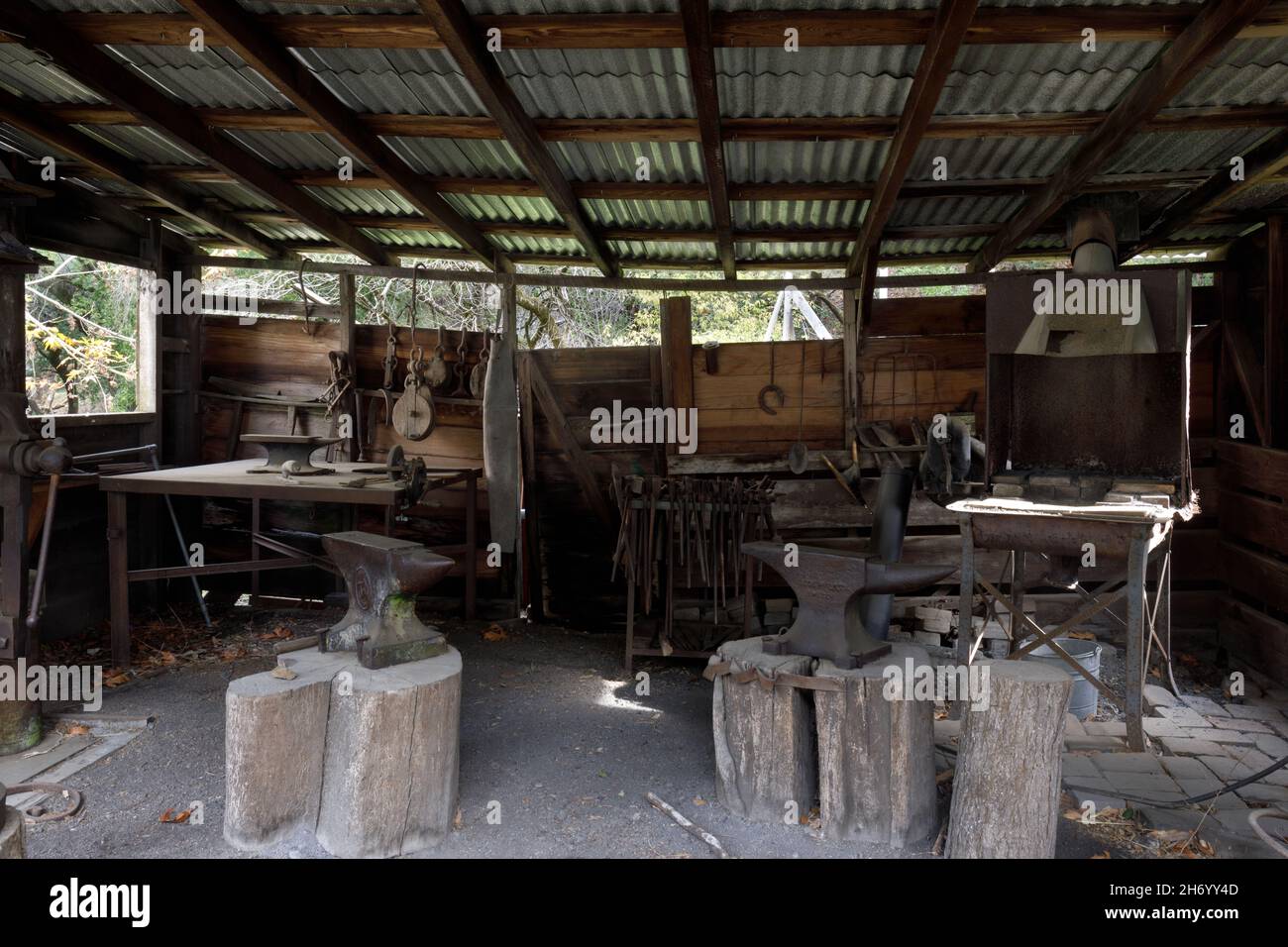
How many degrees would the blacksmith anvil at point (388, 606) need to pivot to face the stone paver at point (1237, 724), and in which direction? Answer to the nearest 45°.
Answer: approximately 45° to its left

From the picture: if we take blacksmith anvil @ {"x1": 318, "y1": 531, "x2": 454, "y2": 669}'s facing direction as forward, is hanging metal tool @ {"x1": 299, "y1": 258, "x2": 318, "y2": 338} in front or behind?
behind

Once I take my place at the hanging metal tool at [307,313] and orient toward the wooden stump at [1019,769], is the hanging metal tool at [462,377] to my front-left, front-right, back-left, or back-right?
front-left

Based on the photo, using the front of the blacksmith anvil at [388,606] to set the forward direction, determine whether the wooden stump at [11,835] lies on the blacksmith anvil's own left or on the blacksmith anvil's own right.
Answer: on the blacksmith anvil's own right

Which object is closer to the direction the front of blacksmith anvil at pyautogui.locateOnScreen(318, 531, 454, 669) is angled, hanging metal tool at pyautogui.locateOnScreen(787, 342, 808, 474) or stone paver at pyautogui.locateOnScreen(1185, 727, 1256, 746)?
the stone paver

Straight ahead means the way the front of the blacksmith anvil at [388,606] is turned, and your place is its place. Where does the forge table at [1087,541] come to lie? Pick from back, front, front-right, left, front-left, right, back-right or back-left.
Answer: front-left

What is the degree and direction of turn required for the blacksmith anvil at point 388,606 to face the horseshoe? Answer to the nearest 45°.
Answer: approximately 90° to its left

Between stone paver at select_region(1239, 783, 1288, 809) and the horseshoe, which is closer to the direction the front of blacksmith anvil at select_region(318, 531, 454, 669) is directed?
the stone paver

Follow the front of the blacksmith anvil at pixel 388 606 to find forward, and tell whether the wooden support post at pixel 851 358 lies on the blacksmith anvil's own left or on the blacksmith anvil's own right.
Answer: on the blacksmith anvil's own left

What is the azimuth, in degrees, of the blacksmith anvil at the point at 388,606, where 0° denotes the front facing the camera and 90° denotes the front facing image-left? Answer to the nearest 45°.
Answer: approximately 315°

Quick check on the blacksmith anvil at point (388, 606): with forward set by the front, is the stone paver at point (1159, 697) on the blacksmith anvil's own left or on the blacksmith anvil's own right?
on the blacksmith anvil's own left

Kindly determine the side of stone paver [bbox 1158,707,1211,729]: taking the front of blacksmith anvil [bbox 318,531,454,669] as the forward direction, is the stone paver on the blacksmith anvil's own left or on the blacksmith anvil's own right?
on the blacksmith anvil's own left

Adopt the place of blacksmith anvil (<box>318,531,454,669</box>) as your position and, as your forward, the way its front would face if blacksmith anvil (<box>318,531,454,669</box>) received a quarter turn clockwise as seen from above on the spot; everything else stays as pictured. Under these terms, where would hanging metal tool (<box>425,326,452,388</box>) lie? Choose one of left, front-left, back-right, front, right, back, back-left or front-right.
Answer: back-right
